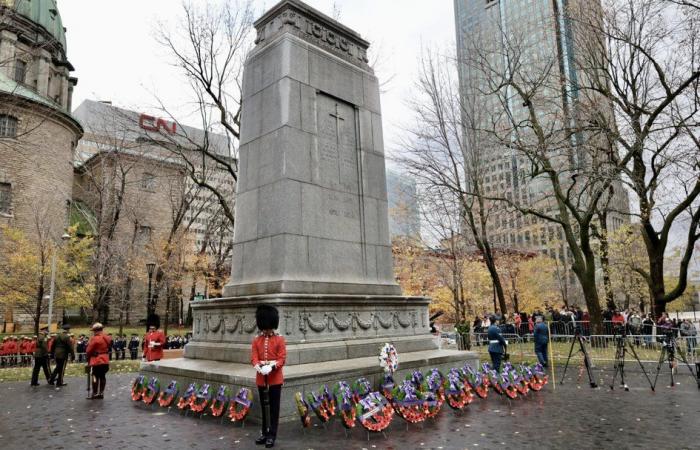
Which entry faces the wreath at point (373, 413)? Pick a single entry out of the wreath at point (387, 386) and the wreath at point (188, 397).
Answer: the wreath at point (387, 386)

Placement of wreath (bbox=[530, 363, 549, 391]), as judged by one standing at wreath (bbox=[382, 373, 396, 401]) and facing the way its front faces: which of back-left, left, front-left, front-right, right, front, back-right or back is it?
back-left

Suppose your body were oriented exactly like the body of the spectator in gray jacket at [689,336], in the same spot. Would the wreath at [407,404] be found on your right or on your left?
on your left

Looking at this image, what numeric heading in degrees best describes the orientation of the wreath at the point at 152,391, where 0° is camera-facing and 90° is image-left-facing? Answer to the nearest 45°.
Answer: approximately 45°

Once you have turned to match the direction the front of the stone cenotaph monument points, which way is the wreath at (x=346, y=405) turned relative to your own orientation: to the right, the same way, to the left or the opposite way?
the same way

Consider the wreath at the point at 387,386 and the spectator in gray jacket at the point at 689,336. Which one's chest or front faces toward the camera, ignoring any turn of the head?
the wreath

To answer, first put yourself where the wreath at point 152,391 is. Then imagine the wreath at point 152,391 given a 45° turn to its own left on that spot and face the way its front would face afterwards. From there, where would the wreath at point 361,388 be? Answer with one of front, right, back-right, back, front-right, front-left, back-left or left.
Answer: front-left

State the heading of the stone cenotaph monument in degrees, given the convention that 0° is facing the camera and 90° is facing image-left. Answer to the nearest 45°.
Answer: approximately 315°

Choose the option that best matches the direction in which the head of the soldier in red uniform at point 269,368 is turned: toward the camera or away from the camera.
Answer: toward the camera

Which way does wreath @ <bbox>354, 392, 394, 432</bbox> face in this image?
toward the camera

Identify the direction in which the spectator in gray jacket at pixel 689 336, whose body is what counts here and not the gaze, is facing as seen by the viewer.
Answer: to the viewer's left

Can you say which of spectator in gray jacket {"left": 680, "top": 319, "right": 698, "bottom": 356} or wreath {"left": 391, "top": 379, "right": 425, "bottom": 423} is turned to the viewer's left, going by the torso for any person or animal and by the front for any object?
the spectator in gray jacket

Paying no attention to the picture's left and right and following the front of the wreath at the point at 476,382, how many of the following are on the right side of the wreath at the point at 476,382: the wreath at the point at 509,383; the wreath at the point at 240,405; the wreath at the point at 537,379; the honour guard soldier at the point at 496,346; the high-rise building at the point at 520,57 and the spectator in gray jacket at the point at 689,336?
1

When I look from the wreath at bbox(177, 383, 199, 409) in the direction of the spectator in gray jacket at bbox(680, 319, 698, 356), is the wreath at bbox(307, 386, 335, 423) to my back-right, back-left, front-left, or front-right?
front-right
